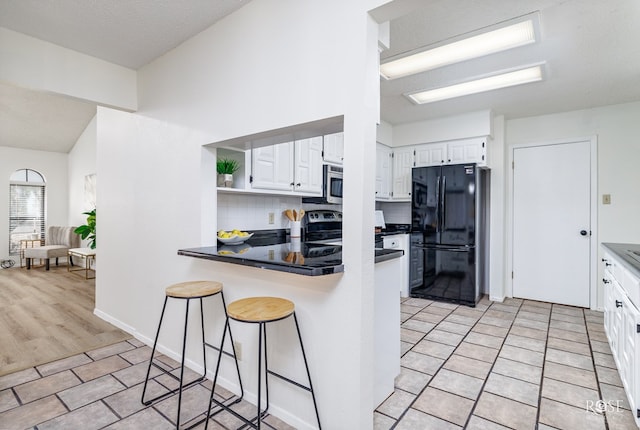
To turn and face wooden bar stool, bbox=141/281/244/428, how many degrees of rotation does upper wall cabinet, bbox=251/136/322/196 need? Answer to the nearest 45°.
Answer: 0° — it already faces it

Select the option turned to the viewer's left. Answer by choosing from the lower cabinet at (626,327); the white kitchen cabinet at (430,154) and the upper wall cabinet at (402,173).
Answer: the lower cabinet

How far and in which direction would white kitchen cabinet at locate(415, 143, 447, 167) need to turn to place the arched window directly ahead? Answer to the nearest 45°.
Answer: approximately 90° to its right

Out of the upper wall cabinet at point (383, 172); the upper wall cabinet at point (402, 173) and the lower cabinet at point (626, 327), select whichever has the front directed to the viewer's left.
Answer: the lower cabinet

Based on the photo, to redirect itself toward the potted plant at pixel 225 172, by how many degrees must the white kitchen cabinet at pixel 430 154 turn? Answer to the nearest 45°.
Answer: approximately 45° to its right

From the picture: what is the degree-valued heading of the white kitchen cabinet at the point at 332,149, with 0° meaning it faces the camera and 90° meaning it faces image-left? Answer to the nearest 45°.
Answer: approximately 45°

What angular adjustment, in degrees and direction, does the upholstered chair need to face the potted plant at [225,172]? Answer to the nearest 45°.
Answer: approximately 45° to its left

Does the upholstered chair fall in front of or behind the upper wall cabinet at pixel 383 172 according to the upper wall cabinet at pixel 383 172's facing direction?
behind
